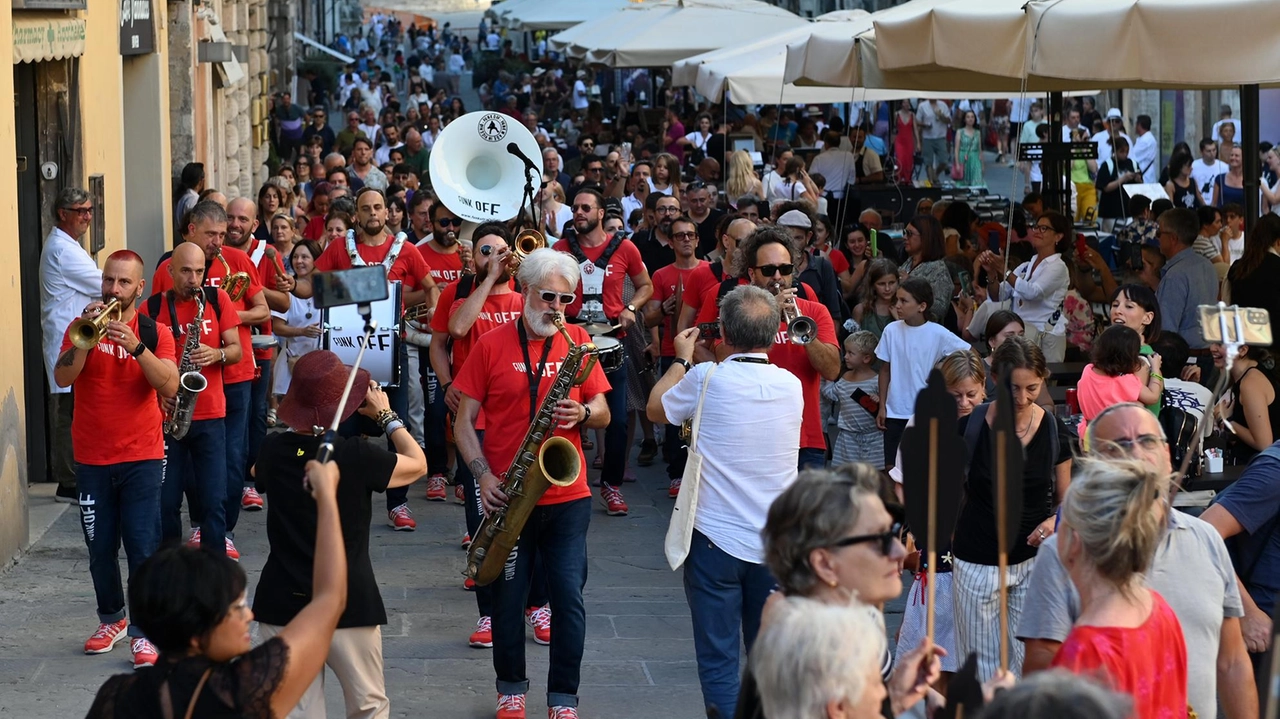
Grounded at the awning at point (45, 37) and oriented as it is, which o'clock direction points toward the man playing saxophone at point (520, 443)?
The man playing saxophone is roughly at 1 o'clock from the awning.

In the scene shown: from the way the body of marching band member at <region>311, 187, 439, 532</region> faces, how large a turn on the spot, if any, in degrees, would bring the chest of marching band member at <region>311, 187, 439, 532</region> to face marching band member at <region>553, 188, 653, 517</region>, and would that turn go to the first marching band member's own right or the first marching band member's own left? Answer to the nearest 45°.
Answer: approximately 90° to the first marching band member's own left

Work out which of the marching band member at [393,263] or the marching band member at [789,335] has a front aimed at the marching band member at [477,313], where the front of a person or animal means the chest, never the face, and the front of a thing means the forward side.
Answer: the marching band member at [393,263]

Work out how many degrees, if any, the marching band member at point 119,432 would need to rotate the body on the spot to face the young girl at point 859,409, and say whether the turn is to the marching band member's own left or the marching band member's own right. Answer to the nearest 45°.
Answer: approximately 90° to the marching band member's own left

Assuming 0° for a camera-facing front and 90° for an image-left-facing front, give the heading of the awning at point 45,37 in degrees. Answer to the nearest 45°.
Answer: approximately 315°

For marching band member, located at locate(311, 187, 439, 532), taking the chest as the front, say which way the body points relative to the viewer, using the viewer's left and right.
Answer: facing the viewer

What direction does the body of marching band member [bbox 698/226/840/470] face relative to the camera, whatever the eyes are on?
toward the camera

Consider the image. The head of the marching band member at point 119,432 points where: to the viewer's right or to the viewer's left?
to the viewer's left

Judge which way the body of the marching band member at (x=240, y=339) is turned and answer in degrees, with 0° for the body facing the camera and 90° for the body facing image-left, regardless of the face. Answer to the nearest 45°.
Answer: approximately 0°

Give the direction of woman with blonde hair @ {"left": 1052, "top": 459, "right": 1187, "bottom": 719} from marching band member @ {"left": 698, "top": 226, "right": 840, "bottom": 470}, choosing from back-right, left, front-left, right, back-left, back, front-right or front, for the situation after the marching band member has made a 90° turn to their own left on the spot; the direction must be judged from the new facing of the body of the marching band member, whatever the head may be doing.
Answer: right
